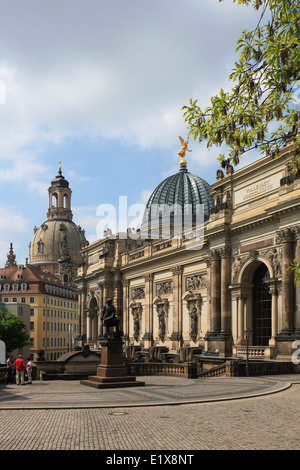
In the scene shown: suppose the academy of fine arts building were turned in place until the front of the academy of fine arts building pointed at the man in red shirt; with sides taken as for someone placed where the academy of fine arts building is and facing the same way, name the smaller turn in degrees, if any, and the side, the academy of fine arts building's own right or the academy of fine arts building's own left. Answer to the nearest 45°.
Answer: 0° — it already faces them

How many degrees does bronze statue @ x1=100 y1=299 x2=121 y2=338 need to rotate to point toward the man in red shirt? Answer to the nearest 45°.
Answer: approximately 45° to its right

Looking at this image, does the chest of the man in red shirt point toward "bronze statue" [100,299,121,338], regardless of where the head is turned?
no

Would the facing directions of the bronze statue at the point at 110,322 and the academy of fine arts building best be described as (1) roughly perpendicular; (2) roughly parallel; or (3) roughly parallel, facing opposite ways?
roughly parallel

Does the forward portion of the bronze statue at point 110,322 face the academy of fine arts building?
no

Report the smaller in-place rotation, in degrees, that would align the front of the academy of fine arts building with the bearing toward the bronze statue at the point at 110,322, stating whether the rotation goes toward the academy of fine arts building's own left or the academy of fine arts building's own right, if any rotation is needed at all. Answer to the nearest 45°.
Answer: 0° — it already faces it
